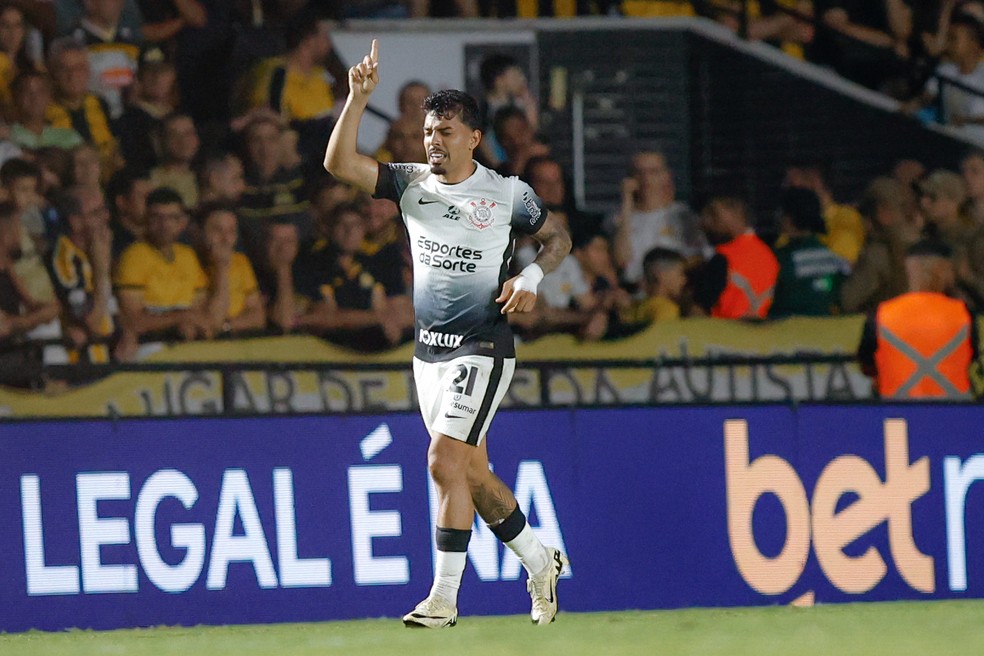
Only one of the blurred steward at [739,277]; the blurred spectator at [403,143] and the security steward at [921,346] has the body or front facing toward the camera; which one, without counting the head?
the blurred spectator at [403,143]

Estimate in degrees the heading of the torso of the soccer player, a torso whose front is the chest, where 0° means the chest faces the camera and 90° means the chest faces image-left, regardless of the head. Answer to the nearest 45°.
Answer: approximately 45°

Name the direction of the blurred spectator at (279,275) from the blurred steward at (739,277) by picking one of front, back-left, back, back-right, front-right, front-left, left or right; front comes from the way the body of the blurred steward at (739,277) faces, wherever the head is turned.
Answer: front-left

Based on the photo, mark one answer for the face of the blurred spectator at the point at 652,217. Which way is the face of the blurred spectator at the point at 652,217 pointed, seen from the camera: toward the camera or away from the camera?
toward the camera

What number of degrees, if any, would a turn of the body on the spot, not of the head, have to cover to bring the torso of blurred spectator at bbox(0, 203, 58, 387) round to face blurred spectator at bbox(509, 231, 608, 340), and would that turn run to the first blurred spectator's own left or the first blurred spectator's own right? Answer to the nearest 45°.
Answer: approximately 45° to the first blurred spectator's own left

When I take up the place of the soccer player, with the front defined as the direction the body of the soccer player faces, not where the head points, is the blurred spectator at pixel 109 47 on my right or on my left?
on my right

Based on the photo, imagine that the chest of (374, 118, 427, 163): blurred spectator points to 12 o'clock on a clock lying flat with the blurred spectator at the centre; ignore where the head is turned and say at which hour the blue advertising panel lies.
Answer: The blue advertising panel is roughly at 12 o'clock from the blurred spectator.

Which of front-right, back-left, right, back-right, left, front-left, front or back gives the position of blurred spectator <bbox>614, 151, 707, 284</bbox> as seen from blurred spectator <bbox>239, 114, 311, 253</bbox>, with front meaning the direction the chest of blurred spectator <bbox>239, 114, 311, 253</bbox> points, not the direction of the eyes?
left

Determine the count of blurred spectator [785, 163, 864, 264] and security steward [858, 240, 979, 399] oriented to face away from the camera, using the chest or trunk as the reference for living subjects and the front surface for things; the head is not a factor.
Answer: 1

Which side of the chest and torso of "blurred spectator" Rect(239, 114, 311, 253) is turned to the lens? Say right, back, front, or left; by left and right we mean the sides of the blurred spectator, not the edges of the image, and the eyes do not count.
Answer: front

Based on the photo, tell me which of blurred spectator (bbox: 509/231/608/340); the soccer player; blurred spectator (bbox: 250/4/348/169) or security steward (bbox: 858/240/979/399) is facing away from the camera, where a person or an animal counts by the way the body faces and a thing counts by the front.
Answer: the security steward

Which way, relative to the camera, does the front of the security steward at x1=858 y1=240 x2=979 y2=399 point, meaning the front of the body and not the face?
away from the camera

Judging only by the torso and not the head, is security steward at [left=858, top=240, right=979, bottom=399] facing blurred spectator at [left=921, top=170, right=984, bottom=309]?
yes

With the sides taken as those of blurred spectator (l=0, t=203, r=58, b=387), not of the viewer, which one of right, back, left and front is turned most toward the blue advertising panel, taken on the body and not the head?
front

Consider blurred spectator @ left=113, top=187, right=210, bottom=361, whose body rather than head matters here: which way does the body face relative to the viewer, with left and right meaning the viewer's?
facing the viewer

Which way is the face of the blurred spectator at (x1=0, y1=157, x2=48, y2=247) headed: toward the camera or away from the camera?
toward the camera

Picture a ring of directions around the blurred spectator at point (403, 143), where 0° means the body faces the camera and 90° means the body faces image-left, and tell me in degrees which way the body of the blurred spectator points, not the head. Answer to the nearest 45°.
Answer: approximately 0°
